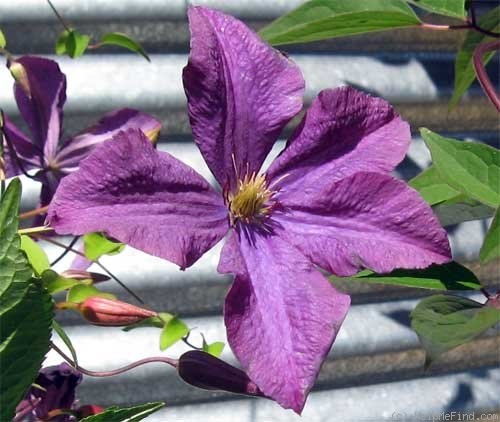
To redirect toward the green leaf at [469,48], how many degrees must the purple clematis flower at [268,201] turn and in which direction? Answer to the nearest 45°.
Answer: approximately 135° to its left

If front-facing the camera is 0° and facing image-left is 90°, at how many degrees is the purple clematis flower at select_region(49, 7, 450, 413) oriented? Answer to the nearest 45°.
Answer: approximately 0°
